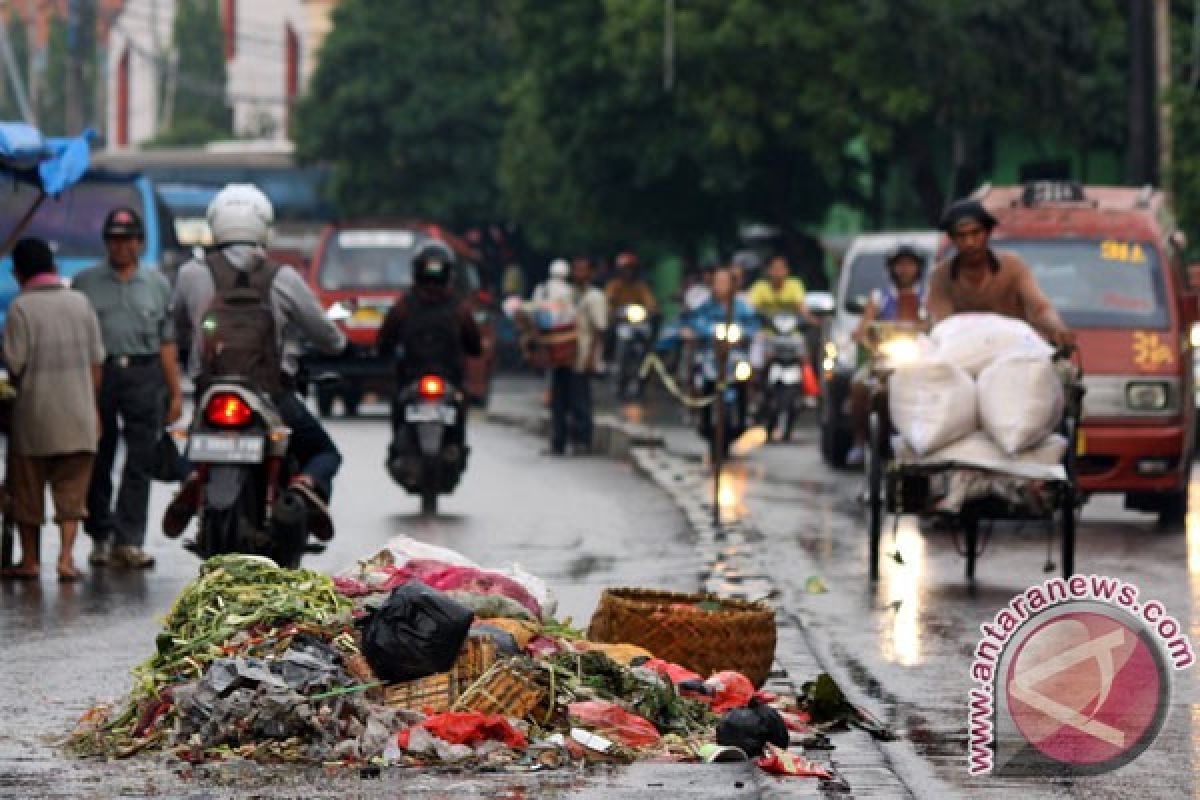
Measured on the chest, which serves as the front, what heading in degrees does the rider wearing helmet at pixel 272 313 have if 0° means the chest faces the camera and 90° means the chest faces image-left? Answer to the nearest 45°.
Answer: approximately 180°

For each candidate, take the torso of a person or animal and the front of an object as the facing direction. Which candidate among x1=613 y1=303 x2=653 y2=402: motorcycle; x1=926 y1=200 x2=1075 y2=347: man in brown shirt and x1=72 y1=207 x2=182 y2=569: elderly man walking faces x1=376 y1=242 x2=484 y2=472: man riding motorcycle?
the motorcycle

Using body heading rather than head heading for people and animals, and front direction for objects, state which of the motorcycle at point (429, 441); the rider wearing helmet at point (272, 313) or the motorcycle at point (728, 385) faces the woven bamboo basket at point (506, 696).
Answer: the motorcycle at point (728, 385)

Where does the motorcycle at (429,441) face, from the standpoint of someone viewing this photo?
facing away from the viewer

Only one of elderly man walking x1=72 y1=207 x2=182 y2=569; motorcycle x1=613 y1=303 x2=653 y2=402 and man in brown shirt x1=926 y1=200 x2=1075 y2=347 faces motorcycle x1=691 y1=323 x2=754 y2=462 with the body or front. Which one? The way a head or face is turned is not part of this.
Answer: motorcycle x1=613 y1=303 x2=653 y2=402

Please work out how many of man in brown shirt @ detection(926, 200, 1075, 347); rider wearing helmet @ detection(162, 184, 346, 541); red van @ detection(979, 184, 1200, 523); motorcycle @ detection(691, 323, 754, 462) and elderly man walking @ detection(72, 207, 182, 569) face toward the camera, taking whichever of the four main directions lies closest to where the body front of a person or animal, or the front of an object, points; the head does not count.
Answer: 4

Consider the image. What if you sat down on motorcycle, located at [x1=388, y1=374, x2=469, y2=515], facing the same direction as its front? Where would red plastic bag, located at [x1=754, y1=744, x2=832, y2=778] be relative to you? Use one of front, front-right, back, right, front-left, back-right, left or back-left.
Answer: back

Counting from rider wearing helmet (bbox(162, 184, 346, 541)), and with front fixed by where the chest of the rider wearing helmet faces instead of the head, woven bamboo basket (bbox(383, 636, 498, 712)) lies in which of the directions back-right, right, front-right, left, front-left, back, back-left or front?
back

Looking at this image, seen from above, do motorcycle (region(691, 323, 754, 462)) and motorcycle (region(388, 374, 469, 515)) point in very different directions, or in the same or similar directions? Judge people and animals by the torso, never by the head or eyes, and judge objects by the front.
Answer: very different directions

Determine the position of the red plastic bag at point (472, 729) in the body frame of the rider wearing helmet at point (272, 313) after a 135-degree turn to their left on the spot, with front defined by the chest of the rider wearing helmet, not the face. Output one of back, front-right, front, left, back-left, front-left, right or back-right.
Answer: front-left

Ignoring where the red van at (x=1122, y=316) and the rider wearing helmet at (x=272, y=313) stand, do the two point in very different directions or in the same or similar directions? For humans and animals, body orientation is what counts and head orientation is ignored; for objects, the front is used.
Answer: very different directions

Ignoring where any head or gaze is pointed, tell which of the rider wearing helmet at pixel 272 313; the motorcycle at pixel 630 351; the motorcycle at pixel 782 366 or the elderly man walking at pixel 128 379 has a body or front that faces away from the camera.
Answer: the rider wearing helmet
